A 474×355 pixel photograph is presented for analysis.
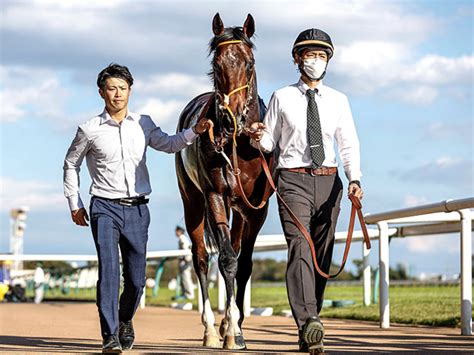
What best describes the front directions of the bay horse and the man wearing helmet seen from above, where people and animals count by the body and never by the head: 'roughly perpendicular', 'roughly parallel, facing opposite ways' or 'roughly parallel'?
roughly parallel

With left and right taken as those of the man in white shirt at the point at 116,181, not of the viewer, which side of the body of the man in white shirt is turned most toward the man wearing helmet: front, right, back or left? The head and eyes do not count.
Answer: left

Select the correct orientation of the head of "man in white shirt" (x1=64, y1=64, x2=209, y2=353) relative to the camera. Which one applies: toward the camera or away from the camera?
toward the camera

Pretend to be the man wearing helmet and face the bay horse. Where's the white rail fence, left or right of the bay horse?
right

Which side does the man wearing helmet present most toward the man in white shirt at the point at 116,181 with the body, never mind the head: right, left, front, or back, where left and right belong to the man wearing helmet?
right

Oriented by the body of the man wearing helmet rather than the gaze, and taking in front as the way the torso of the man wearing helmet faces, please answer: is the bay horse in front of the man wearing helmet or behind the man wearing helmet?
behind

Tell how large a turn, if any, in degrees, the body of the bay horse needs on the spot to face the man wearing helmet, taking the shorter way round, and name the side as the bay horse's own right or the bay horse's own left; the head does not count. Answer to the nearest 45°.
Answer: approximately 45° to the bay horse's own left

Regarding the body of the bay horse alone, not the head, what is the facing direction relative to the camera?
toward the camera

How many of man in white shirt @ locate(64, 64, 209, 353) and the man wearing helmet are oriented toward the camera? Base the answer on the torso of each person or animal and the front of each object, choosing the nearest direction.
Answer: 2

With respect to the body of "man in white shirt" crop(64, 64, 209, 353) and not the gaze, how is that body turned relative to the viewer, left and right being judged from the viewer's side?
facing the viewer

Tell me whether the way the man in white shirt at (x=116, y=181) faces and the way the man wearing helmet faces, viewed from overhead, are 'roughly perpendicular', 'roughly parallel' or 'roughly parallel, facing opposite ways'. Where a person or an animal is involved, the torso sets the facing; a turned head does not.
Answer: roughly parallel

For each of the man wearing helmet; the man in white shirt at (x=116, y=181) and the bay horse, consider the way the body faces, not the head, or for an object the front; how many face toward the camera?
3

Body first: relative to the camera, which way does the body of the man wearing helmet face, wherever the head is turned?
toward the camera
